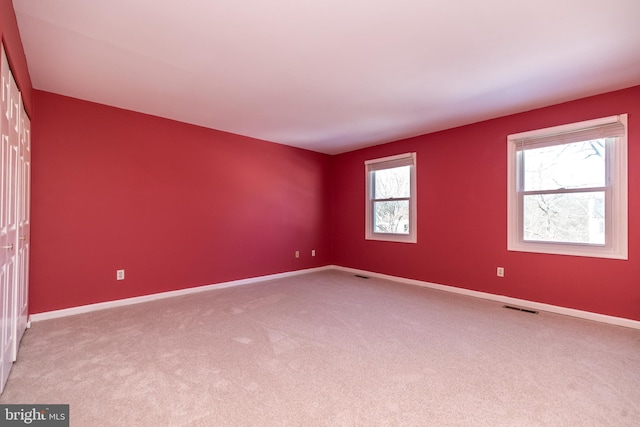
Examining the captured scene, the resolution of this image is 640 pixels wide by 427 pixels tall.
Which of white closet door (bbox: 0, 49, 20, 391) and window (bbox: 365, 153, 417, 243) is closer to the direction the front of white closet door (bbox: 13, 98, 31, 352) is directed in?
the window

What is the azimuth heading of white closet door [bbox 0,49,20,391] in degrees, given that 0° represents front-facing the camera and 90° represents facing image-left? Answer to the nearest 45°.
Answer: approximately 270°

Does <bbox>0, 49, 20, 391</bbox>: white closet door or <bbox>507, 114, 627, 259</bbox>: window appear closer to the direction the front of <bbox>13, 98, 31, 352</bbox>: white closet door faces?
the window

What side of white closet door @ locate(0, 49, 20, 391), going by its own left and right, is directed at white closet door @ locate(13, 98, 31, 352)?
left

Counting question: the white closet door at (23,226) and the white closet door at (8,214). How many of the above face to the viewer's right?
2

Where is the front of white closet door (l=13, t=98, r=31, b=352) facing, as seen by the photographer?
facing to the right of the viewer

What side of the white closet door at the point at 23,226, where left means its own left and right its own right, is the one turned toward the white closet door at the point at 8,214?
right

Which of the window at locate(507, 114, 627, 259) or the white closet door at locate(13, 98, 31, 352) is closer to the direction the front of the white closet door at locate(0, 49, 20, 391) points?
the window

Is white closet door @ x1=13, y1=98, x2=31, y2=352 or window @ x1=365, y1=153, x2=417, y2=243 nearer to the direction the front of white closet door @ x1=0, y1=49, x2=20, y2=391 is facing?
the window
